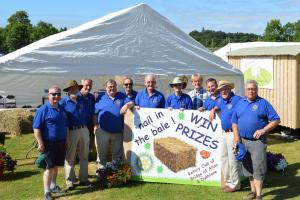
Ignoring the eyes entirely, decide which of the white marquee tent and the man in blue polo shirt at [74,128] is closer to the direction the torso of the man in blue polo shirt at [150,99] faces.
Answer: the man in blue polo shirt

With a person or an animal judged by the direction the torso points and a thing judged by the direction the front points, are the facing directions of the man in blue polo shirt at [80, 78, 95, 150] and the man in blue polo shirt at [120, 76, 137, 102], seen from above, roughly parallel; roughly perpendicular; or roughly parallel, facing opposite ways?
roughly parallel

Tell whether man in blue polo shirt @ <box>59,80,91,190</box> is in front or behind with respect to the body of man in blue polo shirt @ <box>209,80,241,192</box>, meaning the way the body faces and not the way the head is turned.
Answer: in front

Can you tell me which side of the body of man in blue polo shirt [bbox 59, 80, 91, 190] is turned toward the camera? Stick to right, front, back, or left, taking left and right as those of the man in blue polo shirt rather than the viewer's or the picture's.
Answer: front

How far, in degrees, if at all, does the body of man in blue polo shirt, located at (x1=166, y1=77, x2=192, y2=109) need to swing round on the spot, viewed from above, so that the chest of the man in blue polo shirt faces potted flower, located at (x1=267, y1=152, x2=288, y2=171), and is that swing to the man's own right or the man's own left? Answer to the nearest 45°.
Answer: approximately 135° to the man's own left

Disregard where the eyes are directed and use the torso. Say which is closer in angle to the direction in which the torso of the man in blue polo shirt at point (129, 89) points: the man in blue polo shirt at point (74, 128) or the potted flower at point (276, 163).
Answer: the man in blue polo shirt

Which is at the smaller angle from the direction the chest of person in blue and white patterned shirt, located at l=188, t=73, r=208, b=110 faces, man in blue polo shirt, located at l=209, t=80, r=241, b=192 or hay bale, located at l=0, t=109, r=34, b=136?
the man in blue polo shirt

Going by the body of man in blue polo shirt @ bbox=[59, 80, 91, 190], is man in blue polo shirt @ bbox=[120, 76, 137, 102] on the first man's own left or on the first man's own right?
on the first man's own left

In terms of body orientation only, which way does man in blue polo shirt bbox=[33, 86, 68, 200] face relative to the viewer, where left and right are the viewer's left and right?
facing the viewer and to the right of the viewer

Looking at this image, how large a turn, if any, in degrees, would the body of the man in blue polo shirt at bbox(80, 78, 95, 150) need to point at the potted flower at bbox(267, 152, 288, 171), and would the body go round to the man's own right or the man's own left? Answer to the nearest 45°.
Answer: approximately 90° to the man's own left

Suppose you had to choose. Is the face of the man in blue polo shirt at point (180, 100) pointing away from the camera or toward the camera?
toward the camera

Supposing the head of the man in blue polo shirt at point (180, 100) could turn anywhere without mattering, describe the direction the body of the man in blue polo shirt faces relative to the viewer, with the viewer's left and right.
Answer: facing the viewer

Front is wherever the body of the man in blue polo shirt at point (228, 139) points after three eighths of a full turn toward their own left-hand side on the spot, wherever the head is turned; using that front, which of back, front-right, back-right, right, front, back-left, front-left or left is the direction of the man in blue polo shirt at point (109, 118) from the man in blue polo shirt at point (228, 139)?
back

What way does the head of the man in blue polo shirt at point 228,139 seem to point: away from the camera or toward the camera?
toward the camera

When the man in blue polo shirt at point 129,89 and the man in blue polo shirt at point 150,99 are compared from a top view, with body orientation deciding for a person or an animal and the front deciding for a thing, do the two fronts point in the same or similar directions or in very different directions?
same or similar directions

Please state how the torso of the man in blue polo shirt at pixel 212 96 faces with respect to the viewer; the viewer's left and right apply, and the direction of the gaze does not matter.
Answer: facing the viewer and to the left of the viewer

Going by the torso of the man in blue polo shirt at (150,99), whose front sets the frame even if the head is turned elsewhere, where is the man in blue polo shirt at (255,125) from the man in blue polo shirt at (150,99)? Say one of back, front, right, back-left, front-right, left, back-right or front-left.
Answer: front-left

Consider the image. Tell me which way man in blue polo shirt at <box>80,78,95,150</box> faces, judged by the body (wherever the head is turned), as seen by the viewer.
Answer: toward the camera
